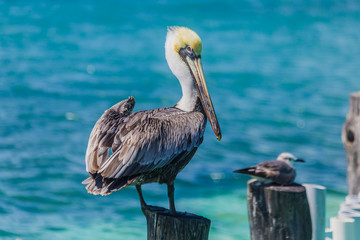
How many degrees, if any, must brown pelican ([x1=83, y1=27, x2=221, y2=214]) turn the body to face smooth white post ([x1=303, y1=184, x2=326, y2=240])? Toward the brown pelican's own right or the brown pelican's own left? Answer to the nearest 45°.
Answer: approximately 45° to the brown pelican's own left

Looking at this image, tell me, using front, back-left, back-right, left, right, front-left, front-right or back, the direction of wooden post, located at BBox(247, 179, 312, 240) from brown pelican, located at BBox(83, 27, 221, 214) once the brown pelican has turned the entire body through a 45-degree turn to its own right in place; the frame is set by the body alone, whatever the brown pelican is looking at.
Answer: left

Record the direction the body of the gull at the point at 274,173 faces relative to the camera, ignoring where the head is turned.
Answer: to the viewer's right

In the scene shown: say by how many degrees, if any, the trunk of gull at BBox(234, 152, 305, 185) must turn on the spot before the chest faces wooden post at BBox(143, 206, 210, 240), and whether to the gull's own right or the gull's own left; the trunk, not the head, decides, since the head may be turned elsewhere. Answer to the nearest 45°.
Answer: approximately 135° to the gull's own right

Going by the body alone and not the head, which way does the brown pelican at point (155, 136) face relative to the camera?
to the viewer's right

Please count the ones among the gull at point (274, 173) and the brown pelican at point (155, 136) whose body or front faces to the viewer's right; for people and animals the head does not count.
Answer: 2

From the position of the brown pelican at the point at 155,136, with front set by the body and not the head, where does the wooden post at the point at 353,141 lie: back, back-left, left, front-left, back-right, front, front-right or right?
front-left
